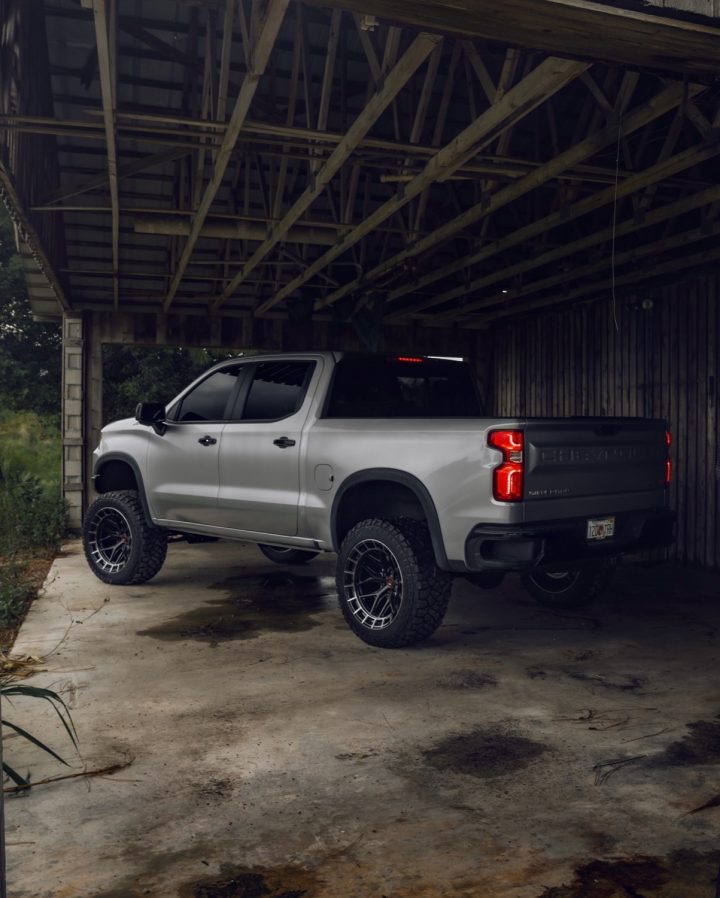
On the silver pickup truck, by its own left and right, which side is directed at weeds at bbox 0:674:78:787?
left

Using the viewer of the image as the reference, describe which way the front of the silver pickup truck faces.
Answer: facing away from the viewer and to the left of the viewer

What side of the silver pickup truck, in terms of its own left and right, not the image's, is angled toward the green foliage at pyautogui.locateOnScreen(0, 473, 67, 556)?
front

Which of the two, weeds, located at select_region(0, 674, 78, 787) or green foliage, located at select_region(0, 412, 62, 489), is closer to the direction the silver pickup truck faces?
the green foliage

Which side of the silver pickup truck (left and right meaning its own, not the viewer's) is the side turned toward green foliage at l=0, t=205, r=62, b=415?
front
